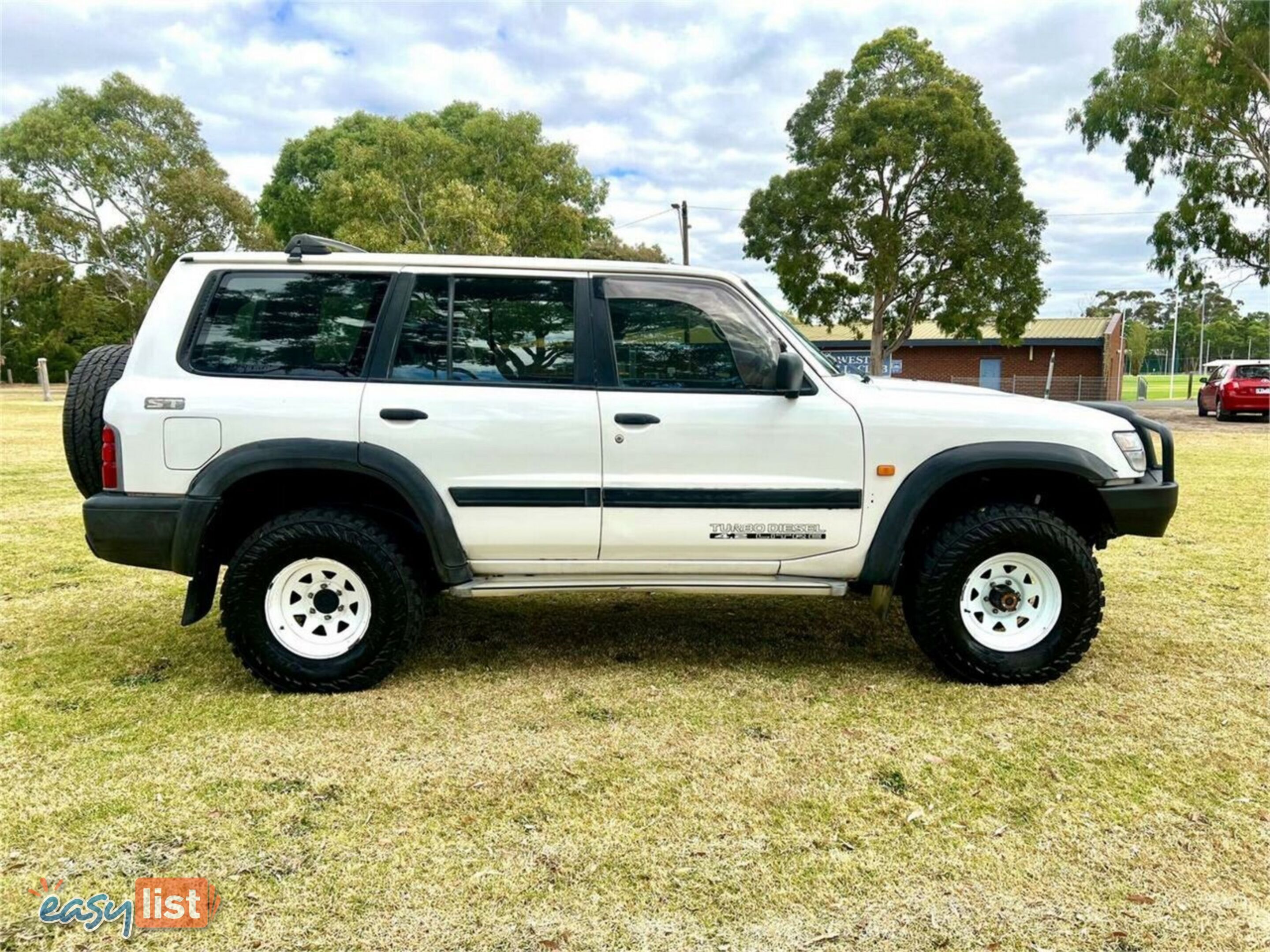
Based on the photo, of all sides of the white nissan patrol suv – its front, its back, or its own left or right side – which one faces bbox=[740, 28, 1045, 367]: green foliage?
left

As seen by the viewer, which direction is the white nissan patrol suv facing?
to the viewer's right

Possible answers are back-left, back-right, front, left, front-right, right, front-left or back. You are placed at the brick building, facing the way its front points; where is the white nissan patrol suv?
front

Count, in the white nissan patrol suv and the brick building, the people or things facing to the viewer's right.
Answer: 1

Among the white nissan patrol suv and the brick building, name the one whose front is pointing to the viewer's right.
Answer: the white nissan patrol suv

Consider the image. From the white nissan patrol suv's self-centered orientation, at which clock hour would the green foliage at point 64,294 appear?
The green foliage is roughly at 8 o'clock from the white nissan patrol suv.

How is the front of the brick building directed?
toward the camera

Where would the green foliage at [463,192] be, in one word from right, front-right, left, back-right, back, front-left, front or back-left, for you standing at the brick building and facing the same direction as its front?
front-right

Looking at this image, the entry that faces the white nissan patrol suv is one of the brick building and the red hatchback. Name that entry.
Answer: the brick building

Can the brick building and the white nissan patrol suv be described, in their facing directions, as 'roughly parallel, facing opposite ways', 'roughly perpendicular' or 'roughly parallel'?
roughly perpendicular

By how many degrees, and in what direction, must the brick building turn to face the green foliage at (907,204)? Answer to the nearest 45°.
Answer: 0° — it already faces it
